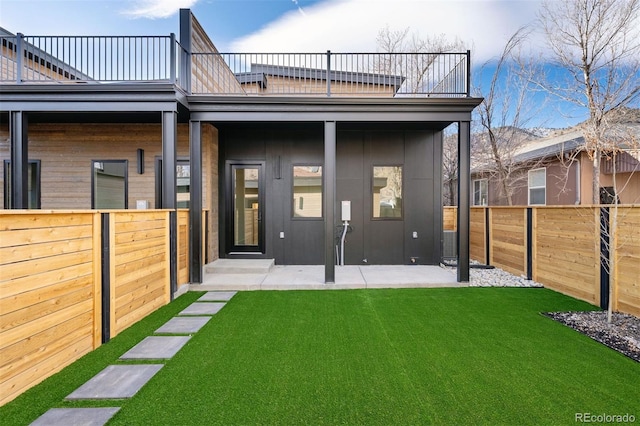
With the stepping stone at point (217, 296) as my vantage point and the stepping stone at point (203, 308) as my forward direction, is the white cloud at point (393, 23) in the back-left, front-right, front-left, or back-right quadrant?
back-left

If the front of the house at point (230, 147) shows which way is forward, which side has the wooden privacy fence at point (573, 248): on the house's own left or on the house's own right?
on the house's own left

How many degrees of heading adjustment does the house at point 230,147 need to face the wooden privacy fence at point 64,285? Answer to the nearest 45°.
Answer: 0° — it already faces it

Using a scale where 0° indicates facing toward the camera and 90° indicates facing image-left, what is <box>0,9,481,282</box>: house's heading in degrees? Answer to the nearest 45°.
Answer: approximately 0°

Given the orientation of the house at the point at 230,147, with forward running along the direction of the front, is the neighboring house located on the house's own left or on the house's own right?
on the house's own left

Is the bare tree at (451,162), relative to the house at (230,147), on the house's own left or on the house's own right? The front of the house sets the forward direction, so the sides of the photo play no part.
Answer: on the house's own left

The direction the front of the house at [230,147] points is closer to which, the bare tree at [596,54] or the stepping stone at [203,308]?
the stepping stone

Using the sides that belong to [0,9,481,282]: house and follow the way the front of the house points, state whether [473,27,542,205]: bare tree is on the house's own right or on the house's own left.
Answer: on the house's own left

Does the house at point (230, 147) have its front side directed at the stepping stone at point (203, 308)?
yes
